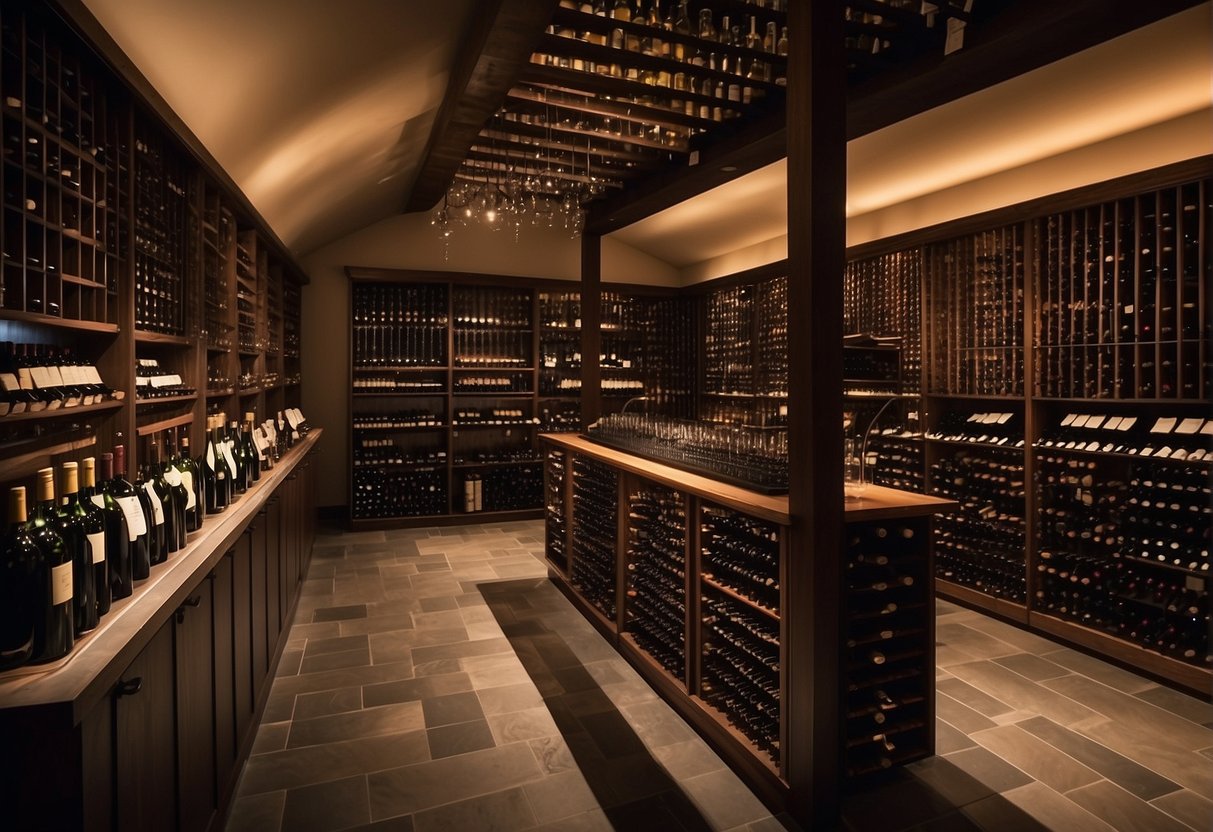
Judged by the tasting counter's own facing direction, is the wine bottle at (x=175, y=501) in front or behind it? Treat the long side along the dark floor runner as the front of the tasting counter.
in front

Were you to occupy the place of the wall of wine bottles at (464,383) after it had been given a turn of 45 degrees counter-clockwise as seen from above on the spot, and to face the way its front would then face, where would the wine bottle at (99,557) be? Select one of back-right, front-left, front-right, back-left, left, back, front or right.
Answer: front-right

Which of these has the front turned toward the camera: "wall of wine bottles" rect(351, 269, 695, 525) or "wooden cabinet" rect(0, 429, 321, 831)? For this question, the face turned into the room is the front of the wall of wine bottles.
the wall of wine bottles

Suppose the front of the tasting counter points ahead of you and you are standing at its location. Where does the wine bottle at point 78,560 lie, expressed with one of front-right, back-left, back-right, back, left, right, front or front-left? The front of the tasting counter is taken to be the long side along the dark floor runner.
front

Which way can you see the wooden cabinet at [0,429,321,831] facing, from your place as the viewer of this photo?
facing to the right of the viewer

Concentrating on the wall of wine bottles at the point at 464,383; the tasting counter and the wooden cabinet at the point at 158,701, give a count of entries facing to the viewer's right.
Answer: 1

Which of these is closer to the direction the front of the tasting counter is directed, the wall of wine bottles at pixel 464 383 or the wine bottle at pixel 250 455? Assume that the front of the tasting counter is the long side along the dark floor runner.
the wine bottle

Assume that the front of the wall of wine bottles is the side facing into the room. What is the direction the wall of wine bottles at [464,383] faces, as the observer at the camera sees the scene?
facing the viewer

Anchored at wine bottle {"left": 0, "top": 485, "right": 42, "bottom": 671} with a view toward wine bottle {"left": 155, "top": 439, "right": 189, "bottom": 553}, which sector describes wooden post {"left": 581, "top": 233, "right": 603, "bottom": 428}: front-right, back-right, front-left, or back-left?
front-right

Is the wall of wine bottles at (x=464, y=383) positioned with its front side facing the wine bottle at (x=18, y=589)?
yes

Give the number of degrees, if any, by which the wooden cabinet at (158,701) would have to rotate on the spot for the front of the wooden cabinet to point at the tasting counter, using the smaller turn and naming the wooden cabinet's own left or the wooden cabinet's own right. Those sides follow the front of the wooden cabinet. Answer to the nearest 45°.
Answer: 0° — it already faces it

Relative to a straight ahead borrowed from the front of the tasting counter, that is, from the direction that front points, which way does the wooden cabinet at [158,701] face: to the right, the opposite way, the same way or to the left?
the opposite way

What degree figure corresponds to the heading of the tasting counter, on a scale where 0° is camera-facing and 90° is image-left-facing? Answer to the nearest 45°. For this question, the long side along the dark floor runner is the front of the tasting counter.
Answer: approximately 45°

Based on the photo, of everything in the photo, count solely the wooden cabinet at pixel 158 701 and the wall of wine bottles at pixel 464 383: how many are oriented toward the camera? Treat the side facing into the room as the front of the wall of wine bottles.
1
